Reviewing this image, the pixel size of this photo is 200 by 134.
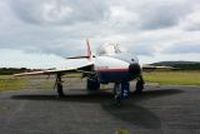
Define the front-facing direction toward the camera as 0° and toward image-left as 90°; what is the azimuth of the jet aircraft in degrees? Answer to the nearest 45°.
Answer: approximately 315°
